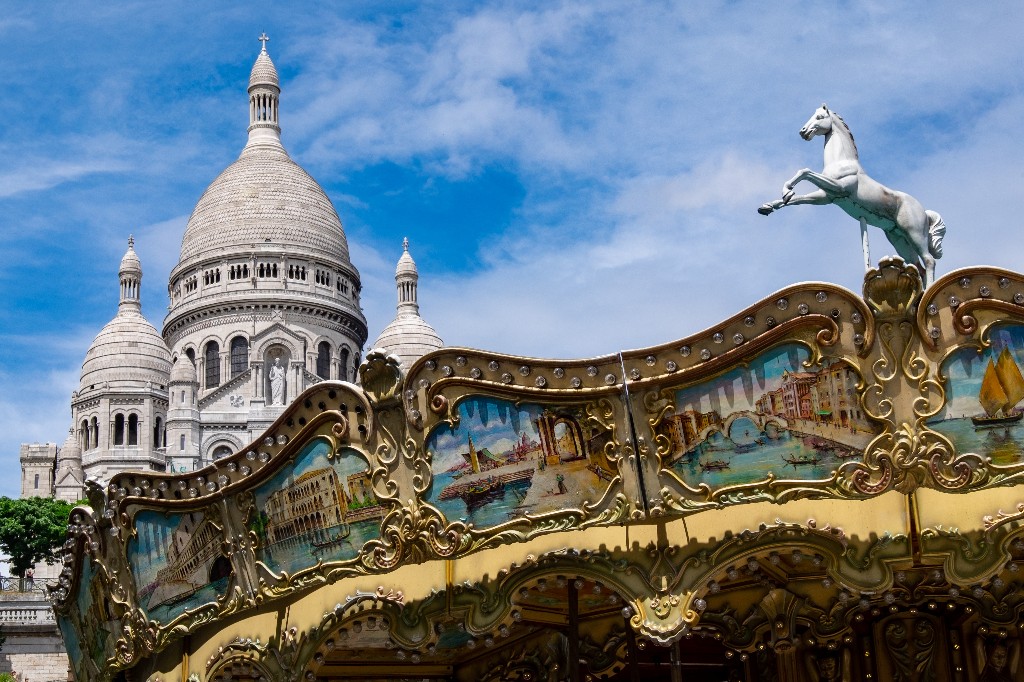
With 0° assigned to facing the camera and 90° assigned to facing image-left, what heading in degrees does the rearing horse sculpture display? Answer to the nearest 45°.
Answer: approximately 90°
